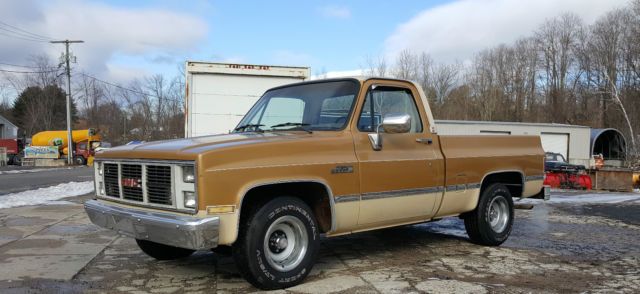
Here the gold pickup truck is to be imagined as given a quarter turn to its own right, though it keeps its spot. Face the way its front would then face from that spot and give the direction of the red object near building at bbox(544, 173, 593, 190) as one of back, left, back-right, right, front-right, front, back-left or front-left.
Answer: right

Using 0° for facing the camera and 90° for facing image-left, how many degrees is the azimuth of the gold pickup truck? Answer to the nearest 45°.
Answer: approximately 45°

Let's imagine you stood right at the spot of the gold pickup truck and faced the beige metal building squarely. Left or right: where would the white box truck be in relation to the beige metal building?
left

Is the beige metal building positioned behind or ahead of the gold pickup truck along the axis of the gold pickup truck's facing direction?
behind

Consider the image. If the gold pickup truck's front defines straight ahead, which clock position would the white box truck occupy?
The white box truck is roughly at 4 o'clock from the gold pickup truck.
